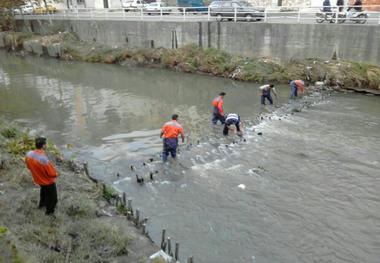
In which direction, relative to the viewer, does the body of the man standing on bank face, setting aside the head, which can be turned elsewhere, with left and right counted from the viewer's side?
facing away from the viewer and to the right of the viewer

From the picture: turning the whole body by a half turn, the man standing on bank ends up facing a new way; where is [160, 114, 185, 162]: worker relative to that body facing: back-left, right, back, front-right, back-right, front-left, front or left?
back

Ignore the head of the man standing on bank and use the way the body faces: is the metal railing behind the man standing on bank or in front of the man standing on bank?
in front

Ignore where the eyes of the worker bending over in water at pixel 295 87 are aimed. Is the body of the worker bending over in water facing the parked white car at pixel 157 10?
no

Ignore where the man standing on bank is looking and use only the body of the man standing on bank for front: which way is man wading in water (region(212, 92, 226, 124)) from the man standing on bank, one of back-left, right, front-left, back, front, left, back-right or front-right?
front

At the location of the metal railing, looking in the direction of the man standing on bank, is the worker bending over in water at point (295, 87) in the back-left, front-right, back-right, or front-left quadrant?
front-left

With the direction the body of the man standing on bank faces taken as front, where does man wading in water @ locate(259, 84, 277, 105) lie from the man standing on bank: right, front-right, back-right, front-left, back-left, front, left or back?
front

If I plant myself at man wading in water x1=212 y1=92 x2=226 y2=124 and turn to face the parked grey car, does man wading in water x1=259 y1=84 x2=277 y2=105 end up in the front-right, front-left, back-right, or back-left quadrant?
front-right
